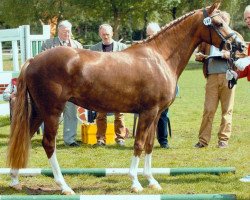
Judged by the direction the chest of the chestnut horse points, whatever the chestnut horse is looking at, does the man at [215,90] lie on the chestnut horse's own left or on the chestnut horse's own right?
on the chestnut horse's own left

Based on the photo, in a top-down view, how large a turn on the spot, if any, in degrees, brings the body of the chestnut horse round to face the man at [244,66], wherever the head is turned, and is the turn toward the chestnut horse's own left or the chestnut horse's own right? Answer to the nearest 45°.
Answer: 0° — it already faces them

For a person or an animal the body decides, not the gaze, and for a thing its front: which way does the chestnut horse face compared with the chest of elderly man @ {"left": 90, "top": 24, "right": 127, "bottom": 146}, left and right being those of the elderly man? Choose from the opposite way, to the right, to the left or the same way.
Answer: to the left

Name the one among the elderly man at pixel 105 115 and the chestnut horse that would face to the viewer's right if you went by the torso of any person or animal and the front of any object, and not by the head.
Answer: the chestnut horse

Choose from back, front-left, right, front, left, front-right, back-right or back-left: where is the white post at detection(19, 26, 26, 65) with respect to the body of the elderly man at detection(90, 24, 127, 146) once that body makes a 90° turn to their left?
back-left

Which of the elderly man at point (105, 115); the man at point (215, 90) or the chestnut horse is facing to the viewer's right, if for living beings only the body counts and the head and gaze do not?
the chestnut horse

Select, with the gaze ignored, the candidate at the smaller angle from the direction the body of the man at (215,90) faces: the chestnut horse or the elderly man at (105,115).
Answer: the chestnut horse

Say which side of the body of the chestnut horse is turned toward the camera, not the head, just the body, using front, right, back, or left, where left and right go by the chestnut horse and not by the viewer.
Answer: right

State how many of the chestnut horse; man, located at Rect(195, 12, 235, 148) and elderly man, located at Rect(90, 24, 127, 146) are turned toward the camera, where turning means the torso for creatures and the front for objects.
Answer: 2

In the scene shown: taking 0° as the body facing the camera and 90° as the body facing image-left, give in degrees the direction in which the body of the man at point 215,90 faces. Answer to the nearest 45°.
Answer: approximately 0°
